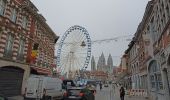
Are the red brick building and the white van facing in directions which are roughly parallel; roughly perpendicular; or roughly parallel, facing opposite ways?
roughly perpendicular

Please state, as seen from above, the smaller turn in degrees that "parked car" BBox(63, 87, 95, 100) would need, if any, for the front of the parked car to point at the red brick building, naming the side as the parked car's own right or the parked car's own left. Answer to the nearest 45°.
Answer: approximately 90° to the parked car's own left

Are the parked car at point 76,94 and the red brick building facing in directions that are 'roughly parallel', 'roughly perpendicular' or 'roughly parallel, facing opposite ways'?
roughly perpendicular

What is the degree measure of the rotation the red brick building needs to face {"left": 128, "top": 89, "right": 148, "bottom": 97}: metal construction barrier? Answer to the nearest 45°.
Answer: approximately 45° to its left

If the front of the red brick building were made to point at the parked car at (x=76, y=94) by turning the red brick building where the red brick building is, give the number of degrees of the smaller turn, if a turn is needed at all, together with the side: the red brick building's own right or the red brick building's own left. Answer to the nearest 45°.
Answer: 0° — it already faces it

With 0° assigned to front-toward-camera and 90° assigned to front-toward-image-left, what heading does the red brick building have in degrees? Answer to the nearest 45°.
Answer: approximately 315°

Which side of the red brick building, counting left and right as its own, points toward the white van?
front

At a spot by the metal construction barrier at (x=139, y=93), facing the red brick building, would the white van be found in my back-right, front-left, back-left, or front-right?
front-left

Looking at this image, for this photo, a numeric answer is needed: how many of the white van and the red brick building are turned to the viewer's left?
0

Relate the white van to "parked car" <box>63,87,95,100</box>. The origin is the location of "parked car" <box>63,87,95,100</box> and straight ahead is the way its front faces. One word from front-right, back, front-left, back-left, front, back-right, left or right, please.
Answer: back-left

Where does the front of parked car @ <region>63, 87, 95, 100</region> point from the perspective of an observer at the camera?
facing away from the viewer and to the right of the viewer
